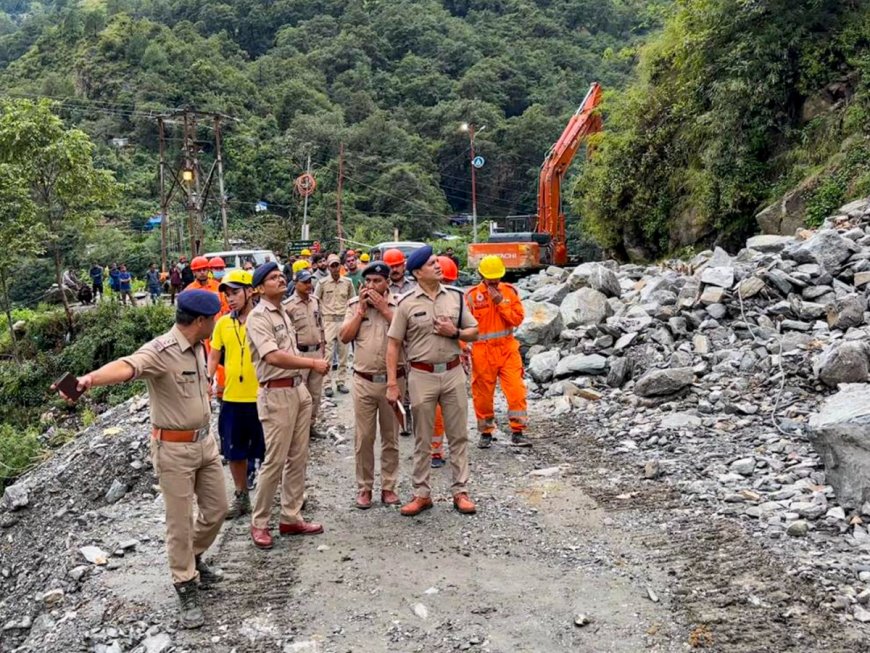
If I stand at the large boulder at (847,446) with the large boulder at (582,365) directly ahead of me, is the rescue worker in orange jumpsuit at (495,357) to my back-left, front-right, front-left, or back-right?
front-left

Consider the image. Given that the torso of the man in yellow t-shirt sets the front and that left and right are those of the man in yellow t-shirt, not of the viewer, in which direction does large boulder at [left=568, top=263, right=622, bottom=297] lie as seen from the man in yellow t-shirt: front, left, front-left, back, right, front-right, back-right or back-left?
back

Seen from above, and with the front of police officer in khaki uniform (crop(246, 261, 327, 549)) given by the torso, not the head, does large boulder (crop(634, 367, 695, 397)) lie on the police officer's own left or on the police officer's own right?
on the police officer's own left

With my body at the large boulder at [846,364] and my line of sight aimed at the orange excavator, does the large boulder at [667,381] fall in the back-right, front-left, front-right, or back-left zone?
front-left

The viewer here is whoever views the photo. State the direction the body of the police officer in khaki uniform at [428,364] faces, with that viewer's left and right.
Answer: facing the viewer

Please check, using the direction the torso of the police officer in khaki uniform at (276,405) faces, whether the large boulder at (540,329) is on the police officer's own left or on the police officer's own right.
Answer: on the police officer's own left

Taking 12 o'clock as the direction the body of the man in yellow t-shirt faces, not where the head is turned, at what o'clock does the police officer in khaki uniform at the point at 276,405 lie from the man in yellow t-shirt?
The police officer in khaki uniform is roughly at 10 o'clock from the man in yellow t-shirt.

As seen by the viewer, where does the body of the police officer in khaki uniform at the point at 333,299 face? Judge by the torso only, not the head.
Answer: toward the camera

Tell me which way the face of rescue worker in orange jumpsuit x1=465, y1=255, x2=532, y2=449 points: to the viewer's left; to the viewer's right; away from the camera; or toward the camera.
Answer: toward the camera
